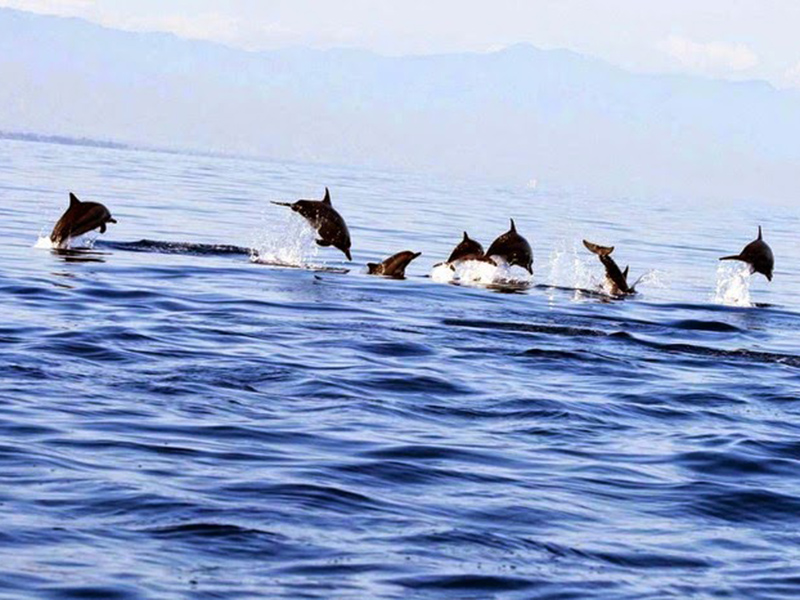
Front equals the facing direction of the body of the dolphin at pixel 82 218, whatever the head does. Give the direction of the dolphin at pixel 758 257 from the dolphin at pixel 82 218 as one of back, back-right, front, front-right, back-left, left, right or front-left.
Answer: front

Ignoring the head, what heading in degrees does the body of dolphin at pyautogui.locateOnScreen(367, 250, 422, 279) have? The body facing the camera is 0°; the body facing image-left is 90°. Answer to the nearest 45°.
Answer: approximately 270°

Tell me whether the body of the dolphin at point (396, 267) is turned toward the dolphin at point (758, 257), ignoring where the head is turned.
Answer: yes

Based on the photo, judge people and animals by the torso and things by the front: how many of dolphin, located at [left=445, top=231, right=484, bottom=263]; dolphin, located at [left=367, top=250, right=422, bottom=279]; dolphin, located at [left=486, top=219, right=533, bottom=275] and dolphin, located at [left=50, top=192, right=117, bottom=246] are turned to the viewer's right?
4

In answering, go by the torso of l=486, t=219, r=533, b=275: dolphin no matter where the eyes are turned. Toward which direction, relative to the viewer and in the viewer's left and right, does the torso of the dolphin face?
facing to the right of the viewer

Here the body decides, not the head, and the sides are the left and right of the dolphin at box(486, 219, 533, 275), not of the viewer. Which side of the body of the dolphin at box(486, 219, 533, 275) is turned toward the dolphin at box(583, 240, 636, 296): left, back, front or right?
front

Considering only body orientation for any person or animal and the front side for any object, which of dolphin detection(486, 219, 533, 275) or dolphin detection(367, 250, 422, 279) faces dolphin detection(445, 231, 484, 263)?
dolphin detection(367, 250, 422, 279)

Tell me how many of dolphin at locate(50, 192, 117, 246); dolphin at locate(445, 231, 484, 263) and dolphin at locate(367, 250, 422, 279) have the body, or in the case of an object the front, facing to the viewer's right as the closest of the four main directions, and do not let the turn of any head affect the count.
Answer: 3

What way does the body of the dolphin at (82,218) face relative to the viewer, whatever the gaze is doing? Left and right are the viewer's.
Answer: facing to the right of the viewer

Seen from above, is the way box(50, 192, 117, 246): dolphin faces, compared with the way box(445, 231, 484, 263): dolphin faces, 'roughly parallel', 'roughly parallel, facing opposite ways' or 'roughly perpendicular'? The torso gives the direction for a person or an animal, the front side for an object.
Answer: roughly parallel

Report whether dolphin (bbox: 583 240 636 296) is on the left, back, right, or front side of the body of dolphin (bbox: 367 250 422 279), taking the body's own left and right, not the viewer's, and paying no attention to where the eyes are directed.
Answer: front

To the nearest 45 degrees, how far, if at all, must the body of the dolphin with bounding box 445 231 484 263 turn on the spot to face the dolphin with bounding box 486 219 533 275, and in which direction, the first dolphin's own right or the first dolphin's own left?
0° — it already faces it

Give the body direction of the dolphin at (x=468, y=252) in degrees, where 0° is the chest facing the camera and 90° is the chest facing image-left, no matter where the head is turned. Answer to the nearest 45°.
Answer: approximately 270°

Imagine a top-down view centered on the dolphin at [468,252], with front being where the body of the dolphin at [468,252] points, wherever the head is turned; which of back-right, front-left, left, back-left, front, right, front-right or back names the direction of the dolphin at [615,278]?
front

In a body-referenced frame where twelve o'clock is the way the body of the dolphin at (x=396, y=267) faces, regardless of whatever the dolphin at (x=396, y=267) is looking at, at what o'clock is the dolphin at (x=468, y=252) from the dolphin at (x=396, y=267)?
the dolphin at (x=468, y=252) is roughly at 12 o'clock from the dolphin at (x=396, y=267).
